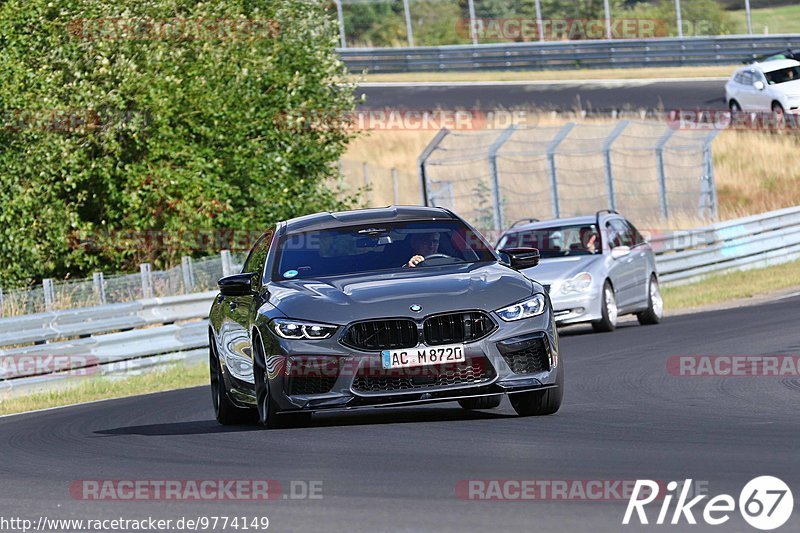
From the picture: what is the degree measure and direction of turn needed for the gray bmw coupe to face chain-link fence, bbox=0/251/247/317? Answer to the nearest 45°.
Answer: approximately 180°

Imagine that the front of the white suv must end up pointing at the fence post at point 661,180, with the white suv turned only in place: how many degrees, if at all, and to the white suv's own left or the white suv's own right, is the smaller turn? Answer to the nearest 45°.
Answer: approximately 45° to the white suv's own right

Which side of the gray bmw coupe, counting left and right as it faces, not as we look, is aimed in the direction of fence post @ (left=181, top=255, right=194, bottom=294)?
back

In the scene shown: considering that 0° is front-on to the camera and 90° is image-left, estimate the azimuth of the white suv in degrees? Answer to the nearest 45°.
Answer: approximately 315°

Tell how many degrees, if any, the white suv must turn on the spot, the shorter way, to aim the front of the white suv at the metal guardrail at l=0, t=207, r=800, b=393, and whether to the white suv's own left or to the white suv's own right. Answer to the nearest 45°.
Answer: approximately 45° to the white suv's own right

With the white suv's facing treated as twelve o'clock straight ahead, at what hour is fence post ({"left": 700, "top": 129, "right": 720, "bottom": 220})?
The fence post is roughly at 2 o'clock from the white suv.

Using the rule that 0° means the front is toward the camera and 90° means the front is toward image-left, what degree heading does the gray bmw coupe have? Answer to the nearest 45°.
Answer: approximately 0°
